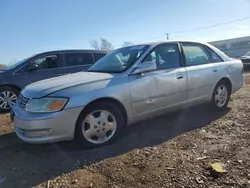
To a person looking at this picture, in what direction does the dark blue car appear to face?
facing to the left of the viewer

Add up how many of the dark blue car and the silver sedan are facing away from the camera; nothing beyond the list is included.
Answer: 0

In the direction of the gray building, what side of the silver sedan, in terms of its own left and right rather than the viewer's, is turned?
back

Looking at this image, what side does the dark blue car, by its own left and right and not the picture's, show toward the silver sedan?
left

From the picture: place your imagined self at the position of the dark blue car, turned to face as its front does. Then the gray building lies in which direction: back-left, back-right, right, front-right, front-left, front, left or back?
back-right

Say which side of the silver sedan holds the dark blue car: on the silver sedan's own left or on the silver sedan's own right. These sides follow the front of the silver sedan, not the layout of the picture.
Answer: on the silver sedan's own right
